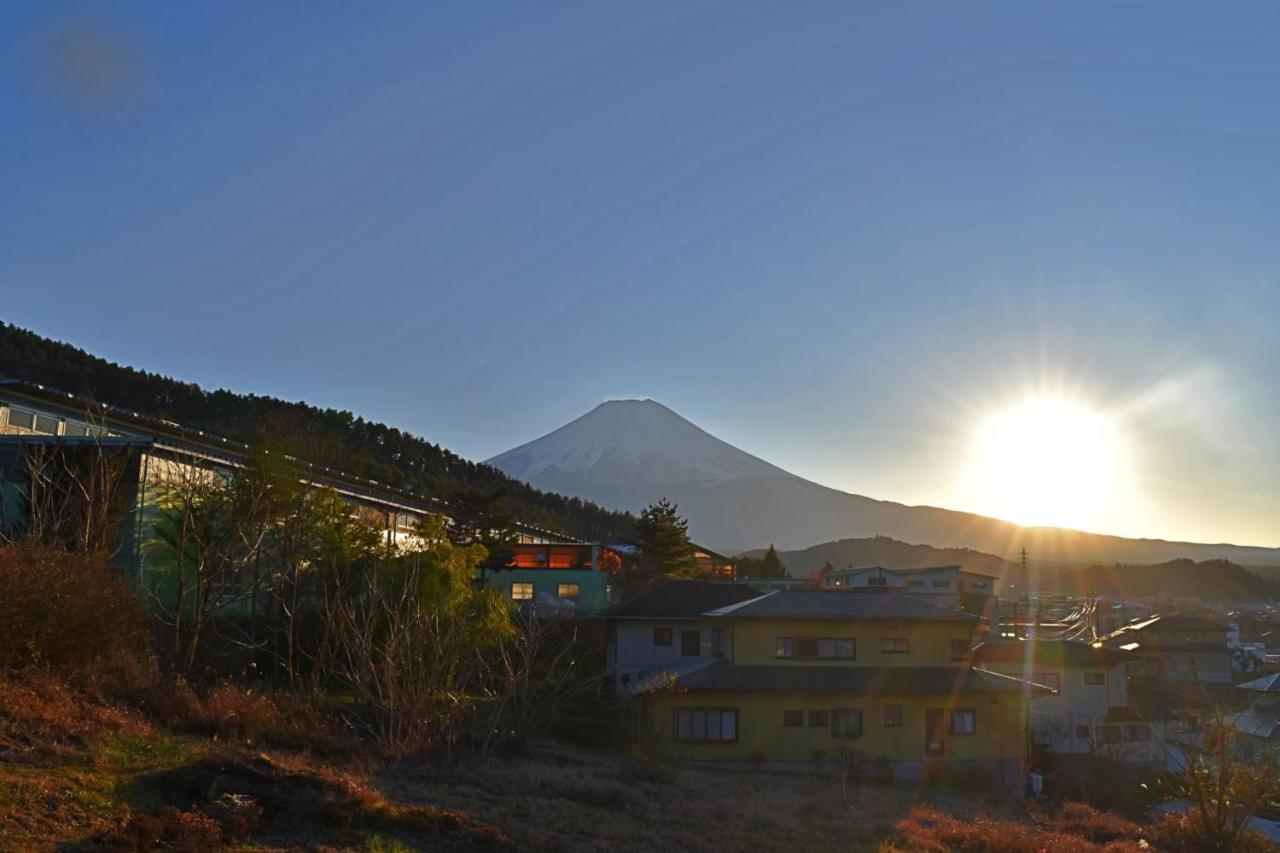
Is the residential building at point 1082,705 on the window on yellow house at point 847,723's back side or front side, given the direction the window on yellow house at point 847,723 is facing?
on the back side

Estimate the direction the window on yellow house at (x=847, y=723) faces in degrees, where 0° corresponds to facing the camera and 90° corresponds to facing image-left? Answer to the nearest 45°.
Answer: approximately 0°

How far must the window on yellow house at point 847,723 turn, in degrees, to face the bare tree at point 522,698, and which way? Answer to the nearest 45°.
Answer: approximately 45° to its right

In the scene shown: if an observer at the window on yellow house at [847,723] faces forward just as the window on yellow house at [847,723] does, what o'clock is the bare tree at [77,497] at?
The bare tree is roughly at 2 o'clock from the window on yellow house.

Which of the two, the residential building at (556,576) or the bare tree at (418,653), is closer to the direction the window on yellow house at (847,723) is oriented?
the bare tree

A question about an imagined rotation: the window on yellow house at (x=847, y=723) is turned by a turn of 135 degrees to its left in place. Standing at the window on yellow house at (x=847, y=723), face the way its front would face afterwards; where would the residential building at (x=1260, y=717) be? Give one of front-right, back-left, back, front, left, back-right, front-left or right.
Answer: front

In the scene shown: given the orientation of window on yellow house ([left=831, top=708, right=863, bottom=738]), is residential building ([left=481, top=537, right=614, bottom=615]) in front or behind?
behind

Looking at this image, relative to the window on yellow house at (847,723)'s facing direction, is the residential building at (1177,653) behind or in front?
behind

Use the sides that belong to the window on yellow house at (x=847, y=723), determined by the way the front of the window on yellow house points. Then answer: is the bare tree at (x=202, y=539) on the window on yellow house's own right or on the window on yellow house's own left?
on the window on yellow house's own right

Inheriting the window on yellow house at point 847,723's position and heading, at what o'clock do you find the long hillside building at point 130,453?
The long hillside building is roughly at 3 o'clock from the window on yellow house.

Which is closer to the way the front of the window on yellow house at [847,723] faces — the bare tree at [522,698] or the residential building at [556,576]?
the bare tree
